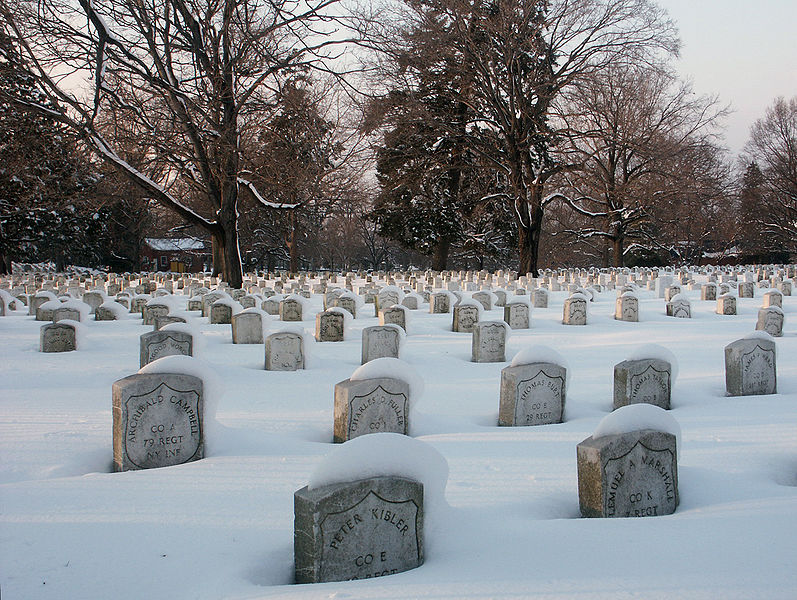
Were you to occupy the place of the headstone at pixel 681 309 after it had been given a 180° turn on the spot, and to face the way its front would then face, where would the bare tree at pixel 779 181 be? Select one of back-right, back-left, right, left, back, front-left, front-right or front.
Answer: front

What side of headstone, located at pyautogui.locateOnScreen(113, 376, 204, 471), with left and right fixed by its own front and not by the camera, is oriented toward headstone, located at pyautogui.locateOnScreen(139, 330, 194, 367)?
back

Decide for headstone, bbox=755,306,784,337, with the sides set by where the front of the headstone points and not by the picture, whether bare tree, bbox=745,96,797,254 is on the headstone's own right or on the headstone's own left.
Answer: on the headstone's own left

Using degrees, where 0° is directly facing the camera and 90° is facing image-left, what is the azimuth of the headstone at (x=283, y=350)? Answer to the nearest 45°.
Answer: approximately 0°

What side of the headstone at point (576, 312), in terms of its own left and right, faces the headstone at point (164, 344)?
right

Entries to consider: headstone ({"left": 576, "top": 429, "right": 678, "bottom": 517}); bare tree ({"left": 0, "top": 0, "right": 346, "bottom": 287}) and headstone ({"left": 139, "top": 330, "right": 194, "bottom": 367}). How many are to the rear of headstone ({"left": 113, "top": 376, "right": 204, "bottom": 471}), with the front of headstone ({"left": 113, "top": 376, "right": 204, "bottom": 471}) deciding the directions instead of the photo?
2

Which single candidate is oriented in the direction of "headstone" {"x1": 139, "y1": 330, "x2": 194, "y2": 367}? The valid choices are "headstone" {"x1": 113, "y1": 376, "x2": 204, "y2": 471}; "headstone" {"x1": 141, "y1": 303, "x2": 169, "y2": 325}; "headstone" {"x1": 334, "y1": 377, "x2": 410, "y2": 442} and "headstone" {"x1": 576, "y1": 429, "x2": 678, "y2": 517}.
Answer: "headstone" {"x1": 141, "y1": 303, "x2": 169, "y2": 325}

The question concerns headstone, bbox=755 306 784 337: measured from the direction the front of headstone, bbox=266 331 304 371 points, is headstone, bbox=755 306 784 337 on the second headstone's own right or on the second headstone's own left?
on the second headstone's own left

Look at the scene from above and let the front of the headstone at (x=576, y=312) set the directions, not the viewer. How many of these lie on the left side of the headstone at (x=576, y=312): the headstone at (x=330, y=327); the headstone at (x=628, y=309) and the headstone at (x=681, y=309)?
2
